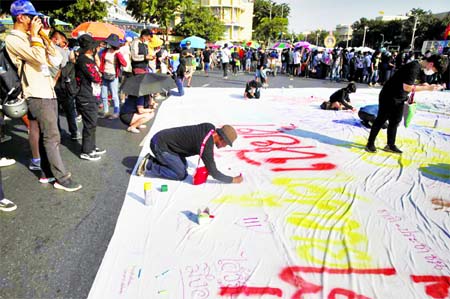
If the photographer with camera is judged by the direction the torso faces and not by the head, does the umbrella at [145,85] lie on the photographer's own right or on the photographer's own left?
on the photographer's own left

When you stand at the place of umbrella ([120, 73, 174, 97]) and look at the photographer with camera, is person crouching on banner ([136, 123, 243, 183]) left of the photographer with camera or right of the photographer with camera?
left

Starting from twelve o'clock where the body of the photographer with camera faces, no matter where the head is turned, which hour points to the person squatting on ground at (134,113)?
The person squatting on ground is roughly at 10 o'clock from the photographer with camera.

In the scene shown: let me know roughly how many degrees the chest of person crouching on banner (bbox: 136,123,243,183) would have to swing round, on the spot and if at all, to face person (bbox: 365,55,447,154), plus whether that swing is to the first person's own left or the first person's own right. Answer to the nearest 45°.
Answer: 0° — they already face them

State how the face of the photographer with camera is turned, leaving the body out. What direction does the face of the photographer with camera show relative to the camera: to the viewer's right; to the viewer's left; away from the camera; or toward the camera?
to the viewer's right

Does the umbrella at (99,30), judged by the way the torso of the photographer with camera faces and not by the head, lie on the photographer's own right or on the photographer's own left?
on the photographer's own left

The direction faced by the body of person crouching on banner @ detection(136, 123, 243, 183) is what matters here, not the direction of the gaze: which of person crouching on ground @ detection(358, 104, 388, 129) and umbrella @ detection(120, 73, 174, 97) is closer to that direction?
the person crouching on ground

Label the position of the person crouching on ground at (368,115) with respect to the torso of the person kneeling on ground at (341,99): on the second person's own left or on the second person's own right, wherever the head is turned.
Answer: on the second person's own right

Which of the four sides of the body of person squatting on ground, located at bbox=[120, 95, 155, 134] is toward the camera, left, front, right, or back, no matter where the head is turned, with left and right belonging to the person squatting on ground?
right

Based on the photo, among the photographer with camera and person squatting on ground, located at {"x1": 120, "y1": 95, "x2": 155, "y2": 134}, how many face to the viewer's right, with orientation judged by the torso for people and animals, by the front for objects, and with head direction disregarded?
2

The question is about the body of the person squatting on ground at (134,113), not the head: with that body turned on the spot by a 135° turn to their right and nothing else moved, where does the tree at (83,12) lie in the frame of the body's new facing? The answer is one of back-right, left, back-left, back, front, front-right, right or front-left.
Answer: back-right

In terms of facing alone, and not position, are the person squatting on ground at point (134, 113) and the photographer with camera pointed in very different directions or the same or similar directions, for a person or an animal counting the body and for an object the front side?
same or similar directions

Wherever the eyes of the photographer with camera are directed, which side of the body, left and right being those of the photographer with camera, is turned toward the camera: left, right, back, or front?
right

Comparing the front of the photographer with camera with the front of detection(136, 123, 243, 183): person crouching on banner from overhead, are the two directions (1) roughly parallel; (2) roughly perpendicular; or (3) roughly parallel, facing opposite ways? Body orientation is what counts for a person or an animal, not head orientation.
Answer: roughly parallel
